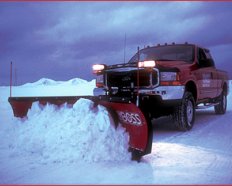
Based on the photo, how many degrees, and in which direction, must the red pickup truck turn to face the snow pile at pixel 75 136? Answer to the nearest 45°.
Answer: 0° — it already faces it

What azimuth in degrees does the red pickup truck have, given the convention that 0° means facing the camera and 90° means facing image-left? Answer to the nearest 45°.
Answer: approximately 45°
